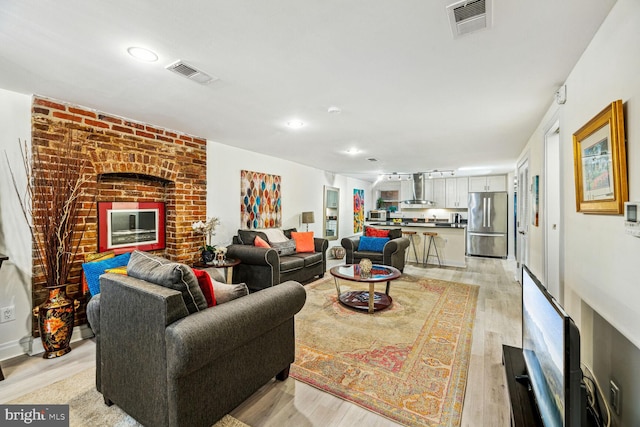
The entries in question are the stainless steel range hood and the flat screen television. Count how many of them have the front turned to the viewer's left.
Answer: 1

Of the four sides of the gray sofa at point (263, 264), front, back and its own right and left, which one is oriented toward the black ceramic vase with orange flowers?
right

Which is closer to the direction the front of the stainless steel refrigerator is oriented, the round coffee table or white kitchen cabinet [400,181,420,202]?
the round coffee table

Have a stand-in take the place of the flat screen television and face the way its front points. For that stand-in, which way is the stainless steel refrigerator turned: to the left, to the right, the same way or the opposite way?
to the left

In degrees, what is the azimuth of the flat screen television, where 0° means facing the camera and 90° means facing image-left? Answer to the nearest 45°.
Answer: approximately 90°

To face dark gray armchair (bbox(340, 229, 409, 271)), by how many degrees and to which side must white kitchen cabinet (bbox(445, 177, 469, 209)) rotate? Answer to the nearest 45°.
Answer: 0° — it already faces it

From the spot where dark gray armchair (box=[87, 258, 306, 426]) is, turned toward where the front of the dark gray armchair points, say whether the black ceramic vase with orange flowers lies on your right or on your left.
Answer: on your left

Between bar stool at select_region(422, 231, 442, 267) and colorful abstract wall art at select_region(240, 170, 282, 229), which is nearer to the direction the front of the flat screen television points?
the colorful abstract wall art

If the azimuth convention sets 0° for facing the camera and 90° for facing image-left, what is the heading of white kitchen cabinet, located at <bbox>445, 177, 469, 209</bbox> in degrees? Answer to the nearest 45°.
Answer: approximately 0°
